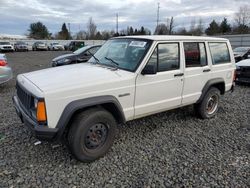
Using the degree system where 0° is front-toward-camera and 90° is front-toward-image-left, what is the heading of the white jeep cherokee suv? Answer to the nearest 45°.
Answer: approximately 45°

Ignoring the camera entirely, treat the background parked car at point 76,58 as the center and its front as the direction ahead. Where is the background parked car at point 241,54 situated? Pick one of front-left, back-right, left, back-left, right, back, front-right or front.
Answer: back-left

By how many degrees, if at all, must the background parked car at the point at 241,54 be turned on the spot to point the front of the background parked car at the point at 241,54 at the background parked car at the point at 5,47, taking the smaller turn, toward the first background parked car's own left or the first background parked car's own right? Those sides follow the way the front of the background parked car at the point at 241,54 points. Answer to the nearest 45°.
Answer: approximately 45° to the first background parked car's own right

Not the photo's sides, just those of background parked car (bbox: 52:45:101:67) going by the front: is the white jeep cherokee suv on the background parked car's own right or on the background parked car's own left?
on the background parked car's own left

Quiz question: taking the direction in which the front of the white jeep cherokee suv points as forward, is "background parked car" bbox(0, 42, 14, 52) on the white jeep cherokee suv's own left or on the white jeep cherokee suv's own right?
on the white jeep cherokee suv's own right

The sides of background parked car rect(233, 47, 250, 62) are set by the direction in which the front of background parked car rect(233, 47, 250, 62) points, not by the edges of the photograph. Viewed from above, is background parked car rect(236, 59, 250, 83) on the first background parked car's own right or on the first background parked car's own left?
on the first background parked car's own left

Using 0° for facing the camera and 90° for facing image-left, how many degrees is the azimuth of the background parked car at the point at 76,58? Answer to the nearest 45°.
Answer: approximately 45°

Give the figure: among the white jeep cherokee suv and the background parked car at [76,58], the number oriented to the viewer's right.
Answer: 0
